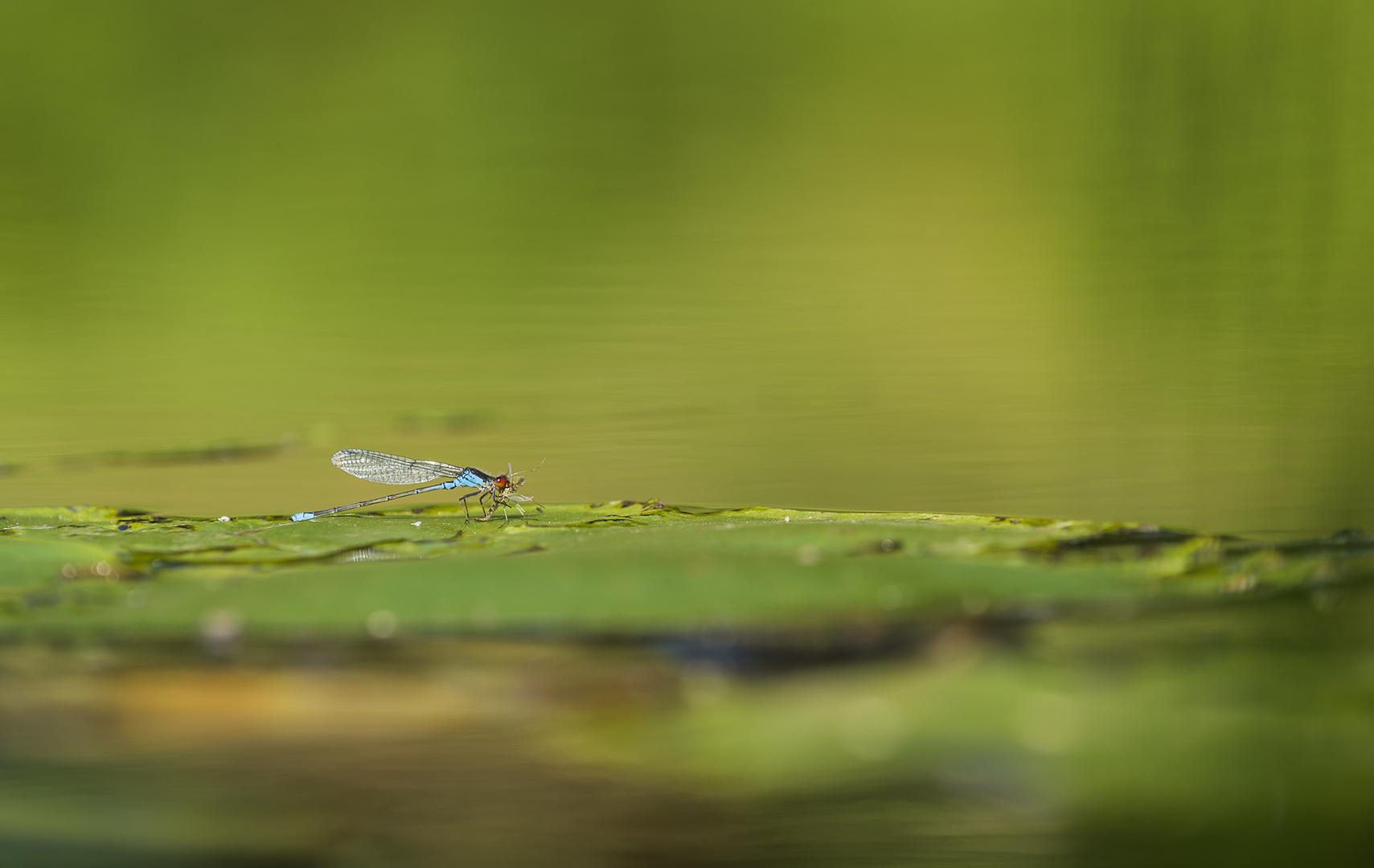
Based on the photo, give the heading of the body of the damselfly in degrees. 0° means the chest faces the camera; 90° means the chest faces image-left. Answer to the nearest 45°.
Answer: approximately 270°
